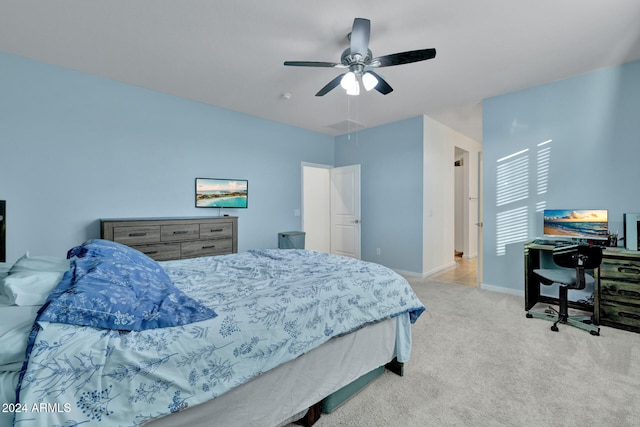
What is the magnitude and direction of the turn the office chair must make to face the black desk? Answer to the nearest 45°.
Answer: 0° — it already faces it

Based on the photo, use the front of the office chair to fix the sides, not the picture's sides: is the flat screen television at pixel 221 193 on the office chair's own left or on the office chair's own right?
on the office chair's own left

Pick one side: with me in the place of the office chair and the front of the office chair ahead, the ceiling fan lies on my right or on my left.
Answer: on my left

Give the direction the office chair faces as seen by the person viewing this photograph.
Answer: facing away from the viewer and to the left of the viewer

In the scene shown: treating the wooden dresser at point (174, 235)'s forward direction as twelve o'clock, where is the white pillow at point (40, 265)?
The white pillow is roughly at 2 o'clock from the wooden dresser.

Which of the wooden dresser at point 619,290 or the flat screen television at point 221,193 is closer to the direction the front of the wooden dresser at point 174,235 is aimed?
the wooden dresser

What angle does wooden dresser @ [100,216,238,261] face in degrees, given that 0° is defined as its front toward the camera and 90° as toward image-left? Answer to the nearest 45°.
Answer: approximately 315°

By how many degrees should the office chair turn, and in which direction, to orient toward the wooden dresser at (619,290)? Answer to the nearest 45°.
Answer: approximately 90° to its right

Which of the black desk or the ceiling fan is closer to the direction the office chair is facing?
the black desk

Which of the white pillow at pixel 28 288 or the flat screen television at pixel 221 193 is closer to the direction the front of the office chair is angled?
the flat screen television
